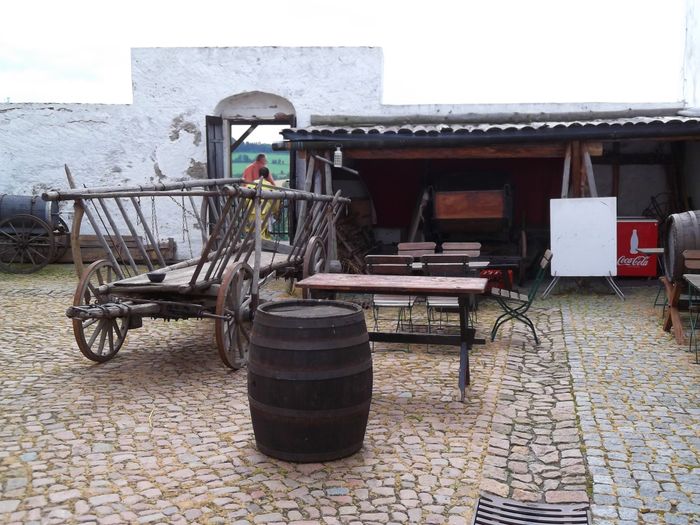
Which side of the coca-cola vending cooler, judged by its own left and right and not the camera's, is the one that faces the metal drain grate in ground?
front

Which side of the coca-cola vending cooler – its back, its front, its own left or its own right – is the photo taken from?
front

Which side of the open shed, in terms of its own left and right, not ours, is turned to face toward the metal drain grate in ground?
front

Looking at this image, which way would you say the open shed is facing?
toward the camera

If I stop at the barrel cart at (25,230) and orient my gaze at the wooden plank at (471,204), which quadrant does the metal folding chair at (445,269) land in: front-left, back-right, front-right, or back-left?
front-right
